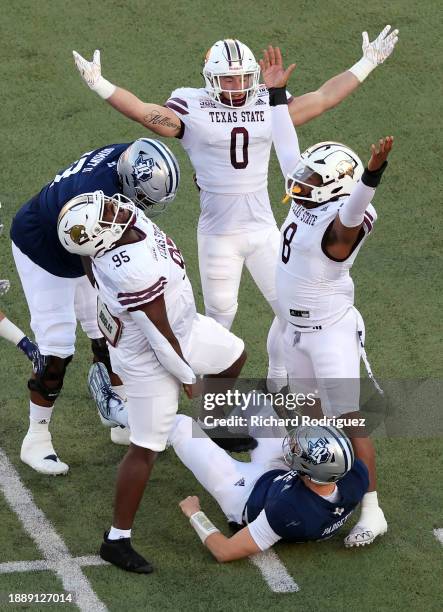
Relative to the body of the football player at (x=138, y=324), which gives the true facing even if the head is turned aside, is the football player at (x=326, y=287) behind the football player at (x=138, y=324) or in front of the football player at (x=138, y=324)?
in front

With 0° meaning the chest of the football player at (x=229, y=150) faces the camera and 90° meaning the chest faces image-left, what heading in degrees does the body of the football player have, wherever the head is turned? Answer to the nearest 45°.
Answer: approximately 0°

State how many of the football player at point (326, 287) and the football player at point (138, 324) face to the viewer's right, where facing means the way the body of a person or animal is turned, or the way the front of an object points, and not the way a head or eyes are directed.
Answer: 1

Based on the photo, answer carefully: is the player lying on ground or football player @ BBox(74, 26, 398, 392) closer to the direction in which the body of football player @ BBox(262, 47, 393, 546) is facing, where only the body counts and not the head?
the player lying on ground

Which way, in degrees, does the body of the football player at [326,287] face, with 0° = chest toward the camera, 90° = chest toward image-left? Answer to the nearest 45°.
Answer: approximately 45°

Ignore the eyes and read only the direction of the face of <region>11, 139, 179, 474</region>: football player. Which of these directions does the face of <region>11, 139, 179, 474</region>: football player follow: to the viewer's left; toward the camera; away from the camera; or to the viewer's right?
to the viewer's right

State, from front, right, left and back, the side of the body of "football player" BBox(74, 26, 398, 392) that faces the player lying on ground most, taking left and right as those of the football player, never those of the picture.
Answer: front

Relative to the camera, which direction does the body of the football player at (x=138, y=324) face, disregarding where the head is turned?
to the viewer's right

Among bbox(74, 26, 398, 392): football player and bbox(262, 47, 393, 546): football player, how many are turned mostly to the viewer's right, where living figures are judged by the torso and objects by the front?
0

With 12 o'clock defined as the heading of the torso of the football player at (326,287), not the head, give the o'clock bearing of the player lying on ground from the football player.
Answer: The player lying on ground is roughly at 11 o'clock from the football player.

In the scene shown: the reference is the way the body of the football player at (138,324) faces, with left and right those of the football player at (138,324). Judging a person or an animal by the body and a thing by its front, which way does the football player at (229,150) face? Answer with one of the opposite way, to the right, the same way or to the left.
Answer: to the right

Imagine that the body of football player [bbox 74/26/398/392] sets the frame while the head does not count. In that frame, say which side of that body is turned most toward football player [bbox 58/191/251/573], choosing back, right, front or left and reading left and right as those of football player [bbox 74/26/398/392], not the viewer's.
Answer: front
